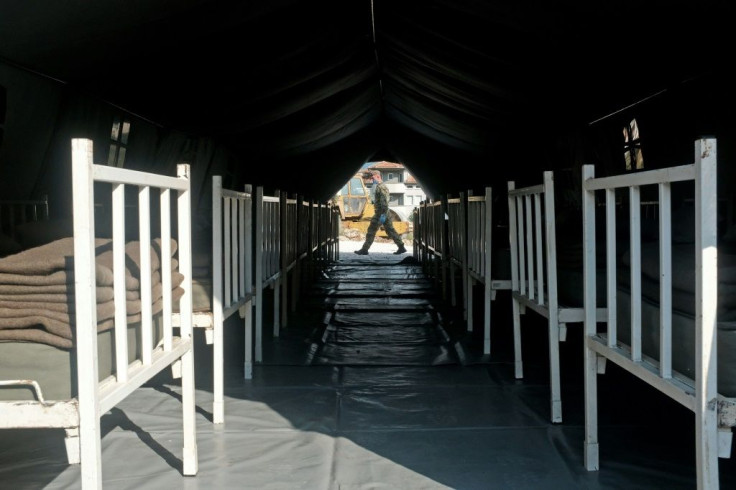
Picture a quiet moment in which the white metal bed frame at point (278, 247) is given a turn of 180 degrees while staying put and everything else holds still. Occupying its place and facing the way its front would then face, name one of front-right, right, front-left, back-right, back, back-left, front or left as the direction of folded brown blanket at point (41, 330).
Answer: left

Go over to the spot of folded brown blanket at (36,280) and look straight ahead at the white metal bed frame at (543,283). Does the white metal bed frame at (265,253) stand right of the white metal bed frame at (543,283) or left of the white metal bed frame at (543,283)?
left

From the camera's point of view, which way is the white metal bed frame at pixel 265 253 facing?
to the viewer's right

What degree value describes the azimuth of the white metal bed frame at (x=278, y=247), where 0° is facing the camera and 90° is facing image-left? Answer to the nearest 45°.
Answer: approximately 270°

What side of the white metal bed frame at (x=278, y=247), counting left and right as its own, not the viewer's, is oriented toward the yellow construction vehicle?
left

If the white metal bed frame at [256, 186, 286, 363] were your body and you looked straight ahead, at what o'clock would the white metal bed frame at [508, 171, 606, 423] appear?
the white metal bed frame at [508, 171, 606, 423] is roughly at 2 o'clock from the white metal bed frame at [256, 186, 286, 363].

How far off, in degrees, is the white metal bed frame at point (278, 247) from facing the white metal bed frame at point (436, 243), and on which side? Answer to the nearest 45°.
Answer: approximately 45° to its left

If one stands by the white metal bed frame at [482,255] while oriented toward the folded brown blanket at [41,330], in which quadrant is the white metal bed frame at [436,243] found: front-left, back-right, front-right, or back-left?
back-right

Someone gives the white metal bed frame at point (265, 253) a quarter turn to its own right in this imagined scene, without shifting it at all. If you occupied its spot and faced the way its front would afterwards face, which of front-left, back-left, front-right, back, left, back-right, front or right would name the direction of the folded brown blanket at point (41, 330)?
front

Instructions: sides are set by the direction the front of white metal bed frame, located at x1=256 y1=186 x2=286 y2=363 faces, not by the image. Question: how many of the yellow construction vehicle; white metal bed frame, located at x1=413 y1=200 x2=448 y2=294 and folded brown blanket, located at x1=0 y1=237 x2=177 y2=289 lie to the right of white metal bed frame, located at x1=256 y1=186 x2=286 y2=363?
1

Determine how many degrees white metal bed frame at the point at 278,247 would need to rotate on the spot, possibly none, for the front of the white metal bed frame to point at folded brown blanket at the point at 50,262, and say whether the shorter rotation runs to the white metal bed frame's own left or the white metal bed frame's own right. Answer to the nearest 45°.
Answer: approximately 90° to the white metal bed frame's own right
